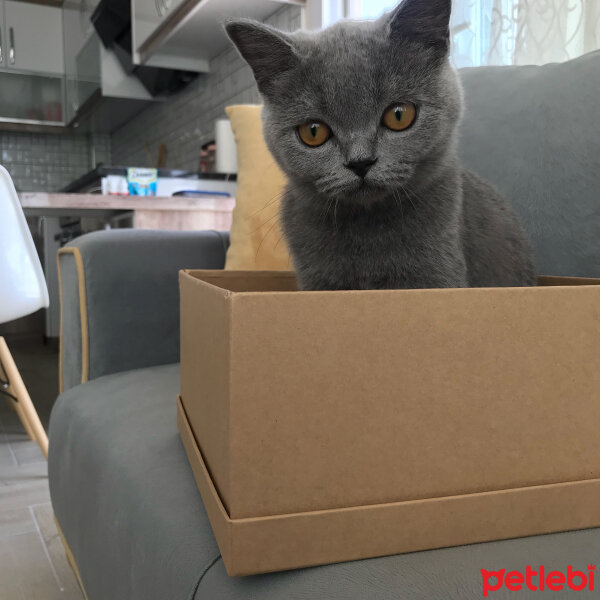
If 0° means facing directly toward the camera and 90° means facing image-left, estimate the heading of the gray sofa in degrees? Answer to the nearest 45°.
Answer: approximately 45°

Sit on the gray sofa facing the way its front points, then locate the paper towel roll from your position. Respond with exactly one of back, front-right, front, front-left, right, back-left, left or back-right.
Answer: back-right

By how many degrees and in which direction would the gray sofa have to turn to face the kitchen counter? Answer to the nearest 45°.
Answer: approximately 135° to its right

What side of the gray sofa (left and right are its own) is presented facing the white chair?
right

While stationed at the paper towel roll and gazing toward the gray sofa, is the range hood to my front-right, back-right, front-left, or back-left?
back-right

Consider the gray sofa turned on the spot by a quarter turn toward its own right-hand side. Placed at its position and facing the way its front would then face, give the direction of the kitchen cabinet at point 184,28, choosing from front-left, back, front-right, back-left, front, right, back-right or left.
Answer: front-right

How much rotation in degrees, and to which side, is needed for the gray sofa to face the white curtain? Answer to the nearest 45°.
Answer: approximately 180°

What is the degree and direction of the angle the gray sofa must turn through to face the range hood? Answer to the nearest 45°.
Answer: approximately 135° to its right
